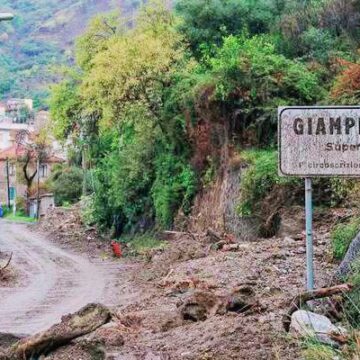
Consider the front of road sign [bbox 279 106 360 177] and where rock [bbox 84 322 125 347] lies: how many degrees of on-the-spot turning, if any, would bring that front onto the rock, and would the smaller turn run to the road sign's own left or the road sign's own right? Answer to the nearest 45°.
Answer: approximately 90° to the road sign's own right

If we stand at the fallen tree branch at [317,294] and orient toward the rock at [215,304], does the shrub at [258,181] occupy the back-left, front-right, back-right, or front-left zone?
front-right

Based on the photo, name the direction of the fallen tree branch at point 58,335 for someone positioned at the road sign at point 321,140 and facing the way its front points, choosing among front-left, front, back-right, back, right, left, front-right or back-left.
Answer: right

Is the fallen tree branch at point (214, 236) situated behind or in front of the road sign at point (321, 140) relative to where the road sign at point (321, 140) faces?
behind

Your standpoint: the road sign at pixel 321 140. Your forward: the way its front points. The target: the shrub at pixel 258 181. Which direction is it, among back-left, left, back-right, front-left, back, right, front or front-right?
back

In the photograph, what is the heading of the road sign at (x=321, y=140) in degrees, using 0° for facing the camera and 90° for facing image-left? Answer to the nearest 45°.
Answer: approximately 0°
